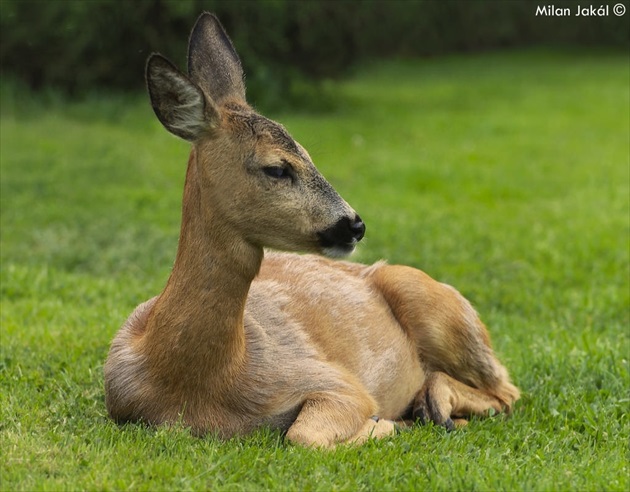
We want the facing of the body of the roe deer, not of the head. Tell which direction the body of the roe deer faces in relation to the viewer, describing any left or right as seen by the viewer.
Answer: facing the viewer and to the left of the viewer
